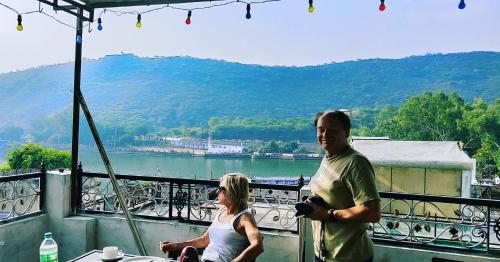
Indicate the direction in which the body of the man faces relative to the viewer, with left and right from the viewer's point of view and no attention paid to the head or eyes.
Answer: facing the viewer and to the left of the viewer

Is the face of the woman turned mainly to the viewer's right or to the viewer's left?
to the viewer's left

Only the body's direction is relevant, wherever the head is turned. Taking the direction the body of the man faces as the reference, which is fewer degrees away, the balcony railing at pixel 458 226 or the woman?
the woman

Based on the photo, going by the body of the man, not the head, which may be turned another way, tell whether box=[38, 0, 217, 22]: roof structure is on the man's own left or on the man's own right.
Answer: on the man's own right

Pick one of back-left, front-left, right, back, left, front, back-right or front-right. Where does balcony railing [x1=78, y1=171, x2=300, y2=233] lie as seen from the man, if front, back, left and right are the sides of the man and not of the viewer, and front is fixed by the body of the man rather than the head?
right

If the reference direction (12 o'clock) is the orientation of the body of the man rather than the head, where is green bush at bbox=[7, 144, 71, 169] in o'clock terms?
The green bush is roughly at 3 o'clock from the man.

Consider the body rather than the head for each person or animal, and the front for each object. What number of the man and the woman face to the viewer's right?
0

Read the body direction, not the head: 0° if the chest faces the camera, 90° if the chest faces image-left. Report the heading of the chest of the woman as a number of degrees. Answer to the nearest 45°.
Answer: approximately 45°

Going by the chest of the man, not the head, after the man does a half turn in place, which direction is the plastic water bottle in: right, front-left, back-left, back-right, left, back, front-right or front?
back-left

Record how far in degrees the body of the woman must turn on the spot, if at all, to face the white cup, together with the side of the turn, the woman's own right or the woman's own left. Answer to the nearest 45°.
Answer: approximately 45° to the woman's own right

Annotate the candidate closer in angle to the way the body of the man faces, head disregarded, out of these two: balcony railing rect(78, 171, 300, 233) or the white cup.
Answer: the white cup

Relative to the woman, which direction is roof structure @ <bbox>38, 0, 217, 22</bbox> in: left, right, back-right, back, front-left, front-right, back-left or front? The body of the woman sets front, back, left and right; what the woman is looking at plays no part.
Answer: right

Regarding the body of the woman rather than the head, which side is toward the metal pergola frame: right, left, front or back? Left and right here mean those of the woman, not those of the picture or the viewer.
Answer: right

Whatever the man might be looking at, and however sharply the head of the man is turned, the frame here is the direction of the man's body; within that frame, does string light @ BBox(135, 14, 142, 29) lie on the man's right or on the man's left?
on the man's right
